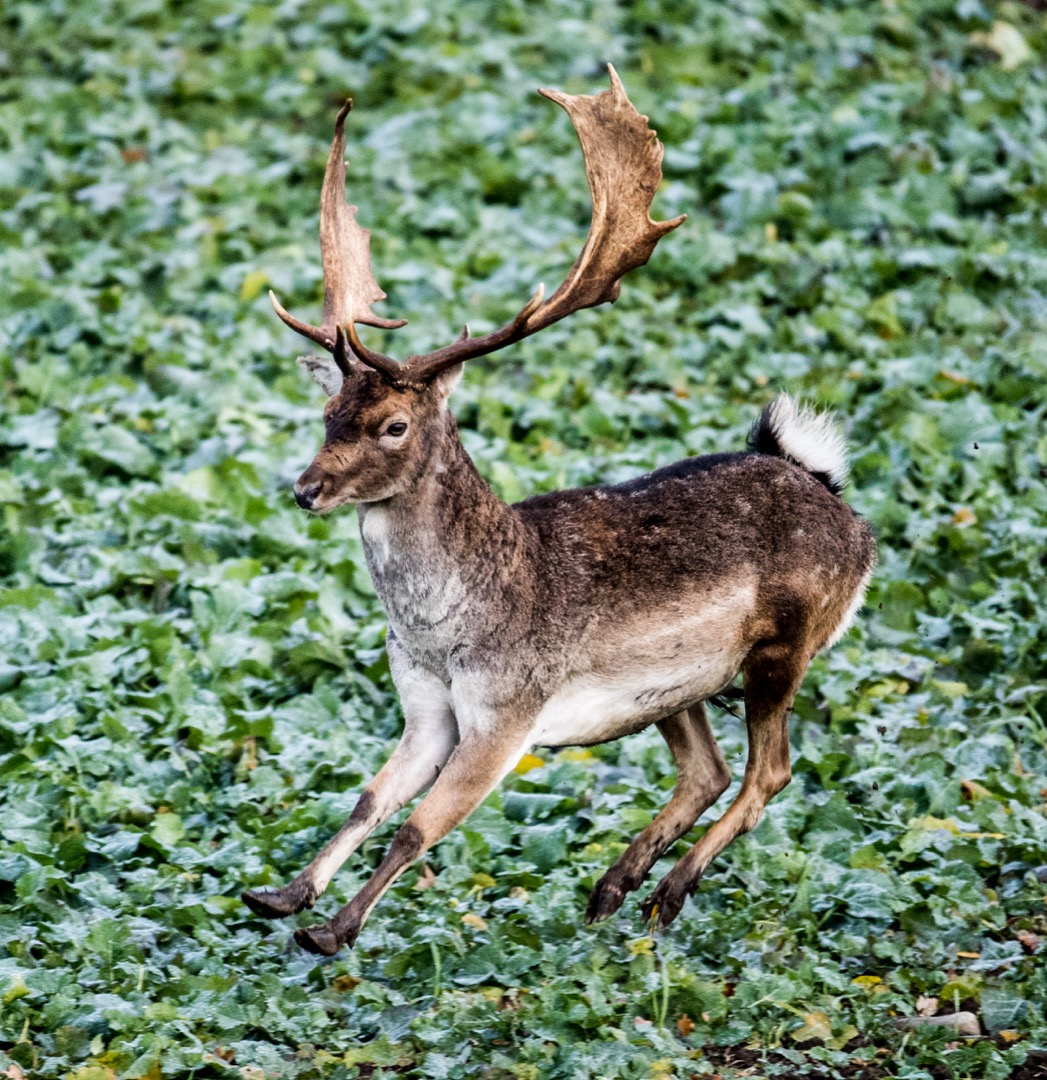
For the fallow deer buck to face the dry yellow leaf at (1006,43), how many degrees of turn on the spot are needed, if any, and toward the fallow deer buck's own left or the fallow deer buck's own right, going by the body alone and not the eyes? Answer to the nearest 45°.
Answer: approximately 135° to the fallow deer buck's own right

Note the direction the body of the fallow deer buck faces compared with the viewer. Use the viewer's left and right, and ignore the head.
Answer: facing the viewer and to the left of the viewer
